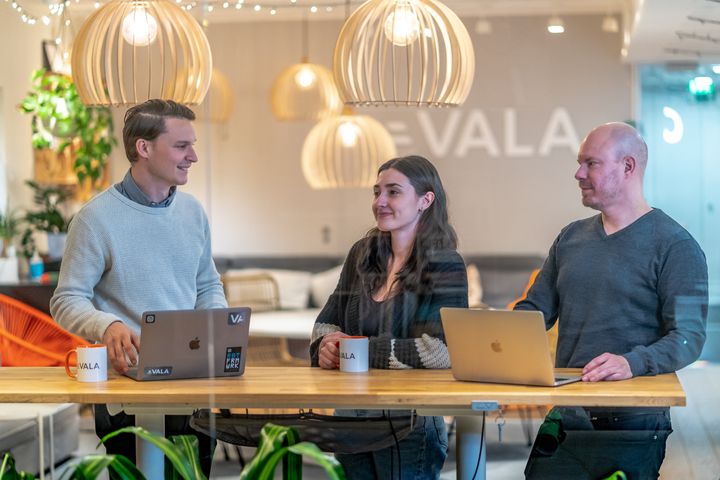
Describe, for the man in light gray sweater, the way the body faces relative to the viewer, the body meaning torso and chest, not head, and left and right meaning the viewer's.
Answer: facing the viewer and to the right of the viewer

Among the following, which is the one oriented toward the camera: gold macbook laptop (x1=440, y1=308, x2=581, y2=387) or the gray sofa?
the gray sofa

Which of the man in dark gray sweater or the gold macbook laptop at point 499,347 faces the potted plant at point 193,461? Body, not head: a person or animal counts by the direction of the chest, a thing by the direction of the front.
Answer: the man in dark gray sweater

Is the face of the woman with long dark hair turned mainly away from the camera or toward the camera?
toward the camera

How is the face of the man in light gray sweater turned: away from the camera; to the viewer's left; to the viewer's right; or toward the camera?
to the viewer's right

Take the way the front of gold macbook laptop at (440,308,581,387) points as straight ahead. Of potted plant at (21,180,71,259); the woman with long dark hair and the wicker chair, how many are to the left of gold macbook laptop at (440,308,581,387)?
3

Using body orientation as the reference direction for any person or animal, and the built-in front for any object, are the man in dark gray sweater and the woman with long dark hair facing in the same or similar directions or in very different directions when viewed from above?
same or similar directions

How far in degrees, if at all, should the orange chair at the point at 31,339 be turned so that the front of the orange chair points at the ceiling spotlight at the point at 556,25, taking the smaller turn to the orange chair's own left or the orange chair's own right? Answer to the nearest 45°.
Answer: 0° — it already faces it

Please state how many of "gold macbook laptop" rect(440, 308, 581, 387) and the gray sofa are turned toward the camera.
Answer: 1

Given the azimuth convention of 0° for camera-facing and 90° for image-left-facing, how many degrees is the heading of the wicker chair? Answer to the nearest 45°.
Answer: approximately 315°

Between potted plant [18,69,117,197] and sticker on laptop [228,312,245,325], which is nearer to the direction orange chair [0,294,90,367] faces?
the sticker on laptop

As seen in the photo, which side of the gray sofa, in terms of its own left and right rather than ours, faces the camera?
front

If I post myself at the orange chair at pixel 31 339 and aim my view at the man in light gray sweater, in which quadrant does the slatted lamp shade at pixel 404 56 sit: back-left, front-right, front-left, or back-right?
front-left

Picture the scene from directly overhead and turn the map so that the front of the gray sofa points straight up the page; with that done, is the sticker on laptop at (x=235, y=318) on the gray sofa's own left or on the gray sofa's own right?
on the gray sofa's own right

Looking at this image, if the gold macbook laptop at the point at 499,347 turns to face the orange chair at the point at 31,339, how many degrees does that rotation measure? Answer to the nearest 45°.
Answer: approximately 90° to its left
